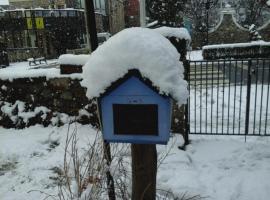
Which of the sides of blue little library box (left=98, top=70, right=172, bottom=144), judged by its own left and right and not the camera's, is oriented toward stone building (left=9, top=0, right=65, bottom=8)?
back

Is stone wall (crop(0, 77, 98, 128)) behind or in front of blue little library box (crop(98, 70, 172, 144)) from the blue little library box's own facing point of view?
behind

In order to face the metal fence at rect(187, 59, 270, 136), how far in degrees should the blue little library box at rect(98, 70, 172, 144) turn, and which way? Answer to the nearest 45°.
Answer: approximately 135° to its left

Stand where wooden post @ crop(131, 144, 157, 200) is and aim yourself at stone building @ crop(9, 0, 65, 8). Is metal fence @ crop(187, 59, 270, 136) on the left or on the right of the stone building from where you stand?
right

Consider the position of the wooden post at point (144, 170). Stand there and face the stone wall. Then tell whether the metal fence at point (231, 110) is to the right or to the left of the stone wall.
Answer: right

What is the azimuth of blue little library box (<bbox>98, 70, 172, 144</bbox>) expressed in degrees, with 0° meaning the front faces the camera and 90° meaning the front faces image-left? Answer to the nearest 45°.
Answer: approximately 0°
